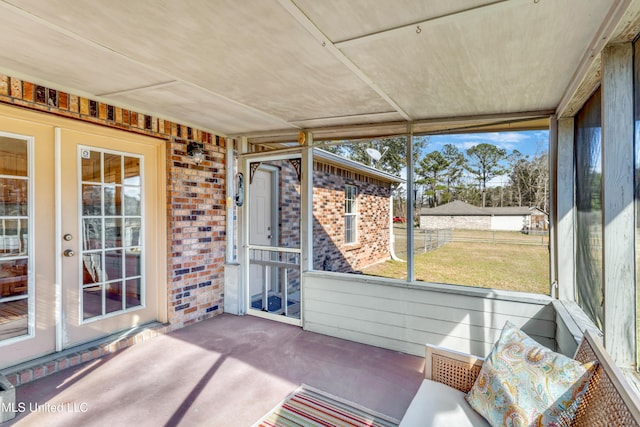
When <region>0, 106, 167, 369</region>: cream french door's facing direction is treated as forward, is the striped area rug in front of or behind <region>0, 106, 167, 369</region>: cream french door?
in front

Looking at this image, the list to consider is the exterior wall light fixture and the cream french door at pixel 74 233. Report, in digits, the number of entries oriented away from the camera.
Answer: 0

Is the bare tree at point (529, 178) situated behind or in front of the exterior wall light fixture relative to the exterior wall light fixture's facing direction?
in front

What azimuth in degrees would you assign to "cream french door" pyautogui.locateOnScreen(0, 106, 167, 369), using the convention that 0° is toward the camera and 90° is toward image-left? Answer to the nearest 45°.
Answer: approximately 315°

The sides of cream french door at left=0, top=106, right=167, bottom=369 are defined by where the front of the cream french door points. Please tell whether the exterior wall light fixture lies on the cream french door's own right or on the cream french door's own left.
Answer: on the cream french door's own left

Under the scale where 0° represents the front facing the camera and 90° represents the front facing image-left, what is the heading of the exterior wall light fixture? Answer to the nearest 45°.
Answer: approximately 315°
